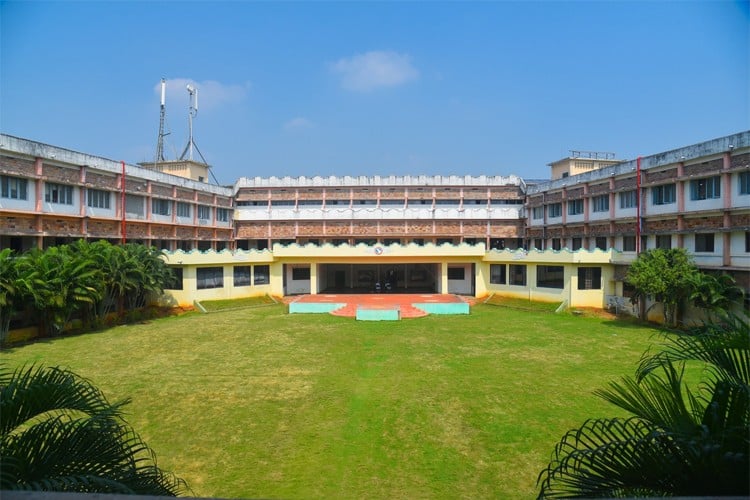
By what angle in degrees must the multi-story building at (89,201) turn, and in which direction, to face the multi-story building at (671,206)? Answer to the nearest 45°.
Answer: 0° — it already faces it

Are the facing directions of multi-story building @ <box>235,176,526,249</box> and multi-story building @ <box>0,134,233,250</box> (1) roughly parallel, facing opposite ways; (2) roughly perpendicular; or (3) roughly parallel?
roughly perpendicular

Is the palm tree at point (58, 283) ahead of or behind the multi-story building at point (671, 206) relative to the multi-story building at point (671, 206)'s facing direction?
ahead

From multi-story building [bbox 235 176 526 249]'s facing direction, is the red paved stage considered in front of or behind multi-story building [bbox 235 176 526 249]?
in front

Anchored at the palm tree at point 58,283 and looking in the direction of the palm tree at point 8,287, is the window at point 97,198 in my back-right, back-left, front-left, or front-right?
back-right

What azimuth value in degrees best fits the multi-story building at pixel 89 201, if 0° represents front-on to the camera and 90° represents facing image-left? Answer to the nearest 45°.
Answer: approximately 315°

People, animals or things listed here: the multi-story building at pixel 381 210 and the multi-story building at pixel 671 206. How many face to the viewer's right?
0

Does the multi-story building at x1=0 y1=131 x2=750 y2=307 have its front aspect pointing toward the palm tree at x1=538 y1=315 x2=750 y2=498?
yes
